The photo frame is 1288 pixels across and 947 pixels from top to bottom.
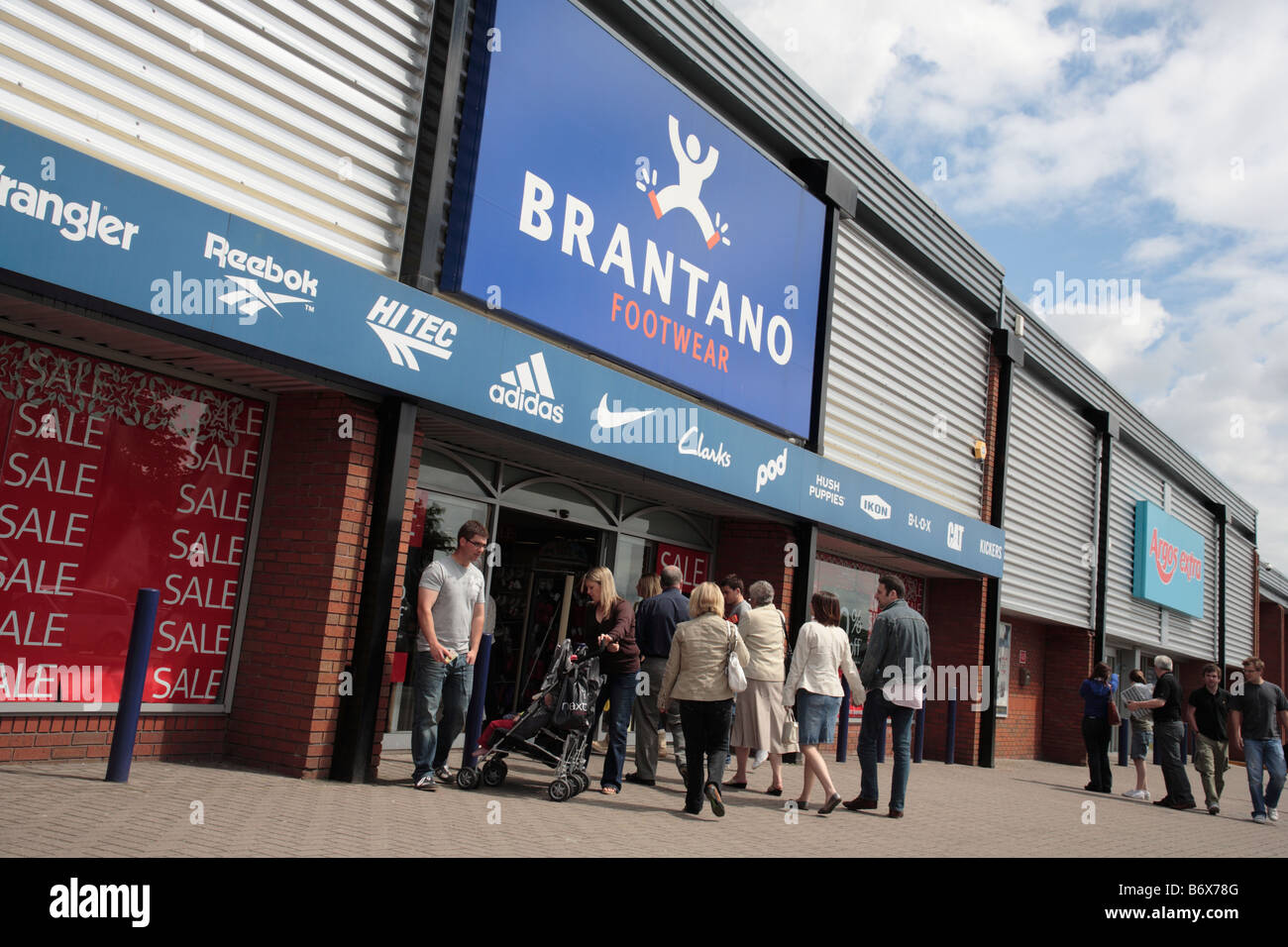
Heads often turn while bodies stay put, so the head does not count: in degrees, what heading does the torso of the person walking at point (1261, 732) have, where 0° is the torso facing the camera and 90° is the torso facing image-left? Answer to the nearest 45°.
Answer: approximately 0°

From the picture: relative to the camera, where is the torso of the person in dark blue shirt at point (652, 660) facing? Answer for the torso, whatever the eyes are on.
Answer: away from the camera

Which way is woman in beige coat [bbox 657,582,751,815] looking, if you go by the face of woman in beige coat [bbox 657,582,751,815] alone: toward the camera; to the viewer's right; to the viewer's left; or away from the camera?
away from the camera

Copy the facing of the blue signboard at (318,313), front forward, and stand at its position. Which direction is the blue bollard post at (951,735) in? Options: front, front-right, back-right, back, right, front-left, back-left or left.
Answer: left

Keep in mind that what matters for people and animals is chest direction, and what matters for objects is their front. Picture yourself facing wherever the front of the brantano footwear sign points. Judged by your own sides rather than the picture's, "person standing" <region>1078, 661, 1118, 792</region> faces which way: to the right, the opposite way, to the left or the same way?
to the left

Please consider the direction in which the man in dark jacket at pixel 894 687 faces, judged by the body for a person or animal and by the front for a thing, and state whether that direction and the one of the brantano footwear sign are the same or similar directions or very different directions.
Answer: very different directions

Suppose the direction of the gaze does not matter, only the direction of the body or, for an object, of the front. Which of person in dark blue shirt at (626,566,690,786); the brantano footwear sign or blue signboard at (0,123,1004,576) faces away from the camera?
the person in dark blue shirt

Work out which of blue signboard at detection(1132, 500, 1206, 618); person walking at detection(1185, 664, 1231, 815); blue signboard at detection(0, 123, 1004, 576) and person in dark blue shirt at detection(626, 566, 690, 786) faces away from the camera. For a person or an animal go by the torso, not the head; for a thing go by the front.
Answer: the person in dark blue shirt

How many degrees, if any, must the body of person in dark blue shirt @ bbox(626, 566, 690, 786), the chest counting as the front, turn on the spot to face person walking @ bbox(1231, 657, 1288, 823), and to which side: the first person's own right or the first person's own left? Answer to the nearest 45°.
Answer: approximately 45° to the first person's own right

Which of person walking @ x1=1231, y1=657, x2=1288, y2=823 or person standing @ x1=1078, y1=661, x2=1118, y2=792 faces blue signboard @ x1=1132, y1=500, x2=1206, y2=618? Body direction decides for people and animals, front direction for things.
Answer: person standing @ x1=1078, y1=661, x2=1118, y2=792

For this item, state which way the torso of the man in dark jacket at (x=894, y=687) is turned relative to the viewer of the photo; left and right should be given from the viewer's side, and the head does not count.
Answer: facing away from the viewer and to the left of the viewer

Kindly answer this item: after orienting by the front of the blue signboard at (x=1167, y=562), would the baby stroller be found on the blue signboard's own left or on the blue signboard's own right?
on the blue signboard's own right
